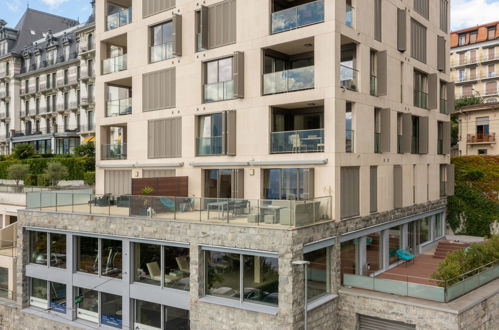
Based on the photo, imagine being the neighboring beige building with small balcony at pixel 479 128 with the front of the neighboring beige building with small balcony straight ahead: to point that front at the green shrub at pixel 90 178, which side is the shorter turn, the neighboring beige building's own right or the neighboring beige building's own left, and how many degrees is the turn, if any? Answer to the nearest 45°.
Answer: approximately 45° to the neighboring beige building's own right

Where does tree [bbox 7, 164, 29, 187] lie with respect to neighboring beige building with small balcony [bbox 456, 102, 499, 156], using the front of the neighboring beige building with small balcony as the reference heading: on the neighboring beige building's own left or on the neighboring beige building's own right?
on the neighboring beige building's own right

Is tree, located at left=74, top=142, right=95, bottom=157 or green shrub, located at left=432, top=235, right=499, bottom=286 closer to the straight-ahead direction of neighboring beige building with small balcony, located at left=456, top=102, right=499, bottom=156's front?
the green shrub

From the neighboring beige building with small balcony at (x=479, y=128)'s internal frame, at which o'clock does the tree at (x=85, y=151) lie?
The tree is roughly at 2 o'clock from the neighboring beige building with small balcony.

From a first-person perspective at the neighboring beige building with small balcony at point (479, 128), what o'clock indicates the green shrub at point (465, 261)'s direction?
The green shrub is roughly at 12 o'clock from the neighboring beige building with small balcony.

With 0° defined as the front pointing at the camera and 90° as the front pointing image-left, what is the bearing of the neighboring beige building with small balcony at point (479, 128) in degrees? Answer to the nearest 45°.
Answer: approximately 0°

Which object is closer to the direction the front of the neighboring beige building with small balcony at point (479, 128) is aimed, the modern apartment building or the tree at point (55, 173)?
the modern apartment building

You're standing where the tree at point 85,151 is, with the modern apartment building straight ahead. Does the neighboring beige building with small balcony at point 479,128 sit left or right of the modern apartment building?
left
